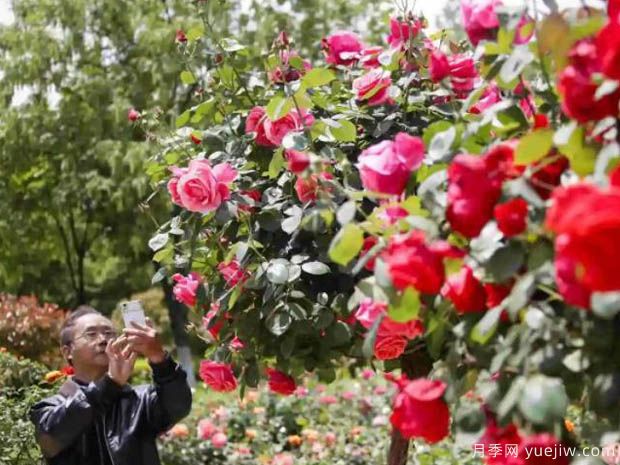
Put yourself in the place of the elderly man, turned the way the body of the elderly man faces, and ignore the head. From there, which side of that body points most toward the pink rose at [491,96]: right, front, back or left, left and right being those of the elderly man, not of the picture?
front

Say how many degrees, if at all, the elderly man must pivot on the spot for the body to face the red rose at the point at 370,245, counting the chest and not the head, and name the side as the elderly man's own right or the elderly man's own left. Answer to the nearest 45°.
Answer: approximately 45° to the elderly man's own right

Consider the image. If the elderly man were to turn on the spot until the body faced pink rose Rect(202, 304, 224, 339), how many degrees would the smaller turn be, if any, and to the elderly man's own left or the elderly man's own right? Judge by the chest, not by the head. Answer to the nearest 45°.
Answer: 0° — they already face it

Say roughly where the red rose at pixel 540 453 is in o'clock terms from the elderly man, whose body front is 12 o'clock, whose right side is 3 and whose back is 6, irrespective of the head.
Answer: The red rose is roughly at 1 o'clock from the elderly man.

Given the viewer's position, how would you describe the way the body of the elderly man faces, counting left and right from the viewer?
facing the viewer and to the right of the viewer

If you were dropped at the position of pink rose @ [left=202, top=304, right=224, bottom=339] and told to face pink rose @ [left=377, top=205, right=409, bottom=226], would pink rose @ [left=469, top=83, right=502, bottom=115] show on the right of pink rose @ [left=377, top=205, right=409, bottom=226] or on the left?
left

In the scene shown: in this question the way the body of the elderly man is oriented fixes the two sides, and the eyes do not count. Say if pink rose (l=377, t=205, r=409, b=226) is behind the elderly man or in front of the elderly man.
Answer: in front
